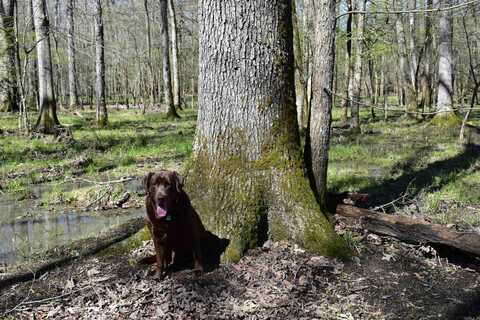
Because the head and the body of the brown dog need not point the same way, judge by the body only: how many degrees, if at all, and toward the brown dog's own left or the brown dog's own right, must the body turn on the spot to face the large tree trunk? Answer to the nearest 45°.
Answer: approximately 180°

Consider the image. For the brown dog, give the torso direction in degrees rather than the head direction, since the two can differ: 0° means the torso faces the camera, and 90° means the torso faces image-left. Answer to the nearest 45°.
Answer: approximately 45°

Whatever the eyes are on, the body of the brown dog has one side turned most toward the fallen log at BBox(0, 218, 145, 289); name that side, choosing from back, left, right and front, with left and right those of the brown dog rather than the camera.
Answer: right

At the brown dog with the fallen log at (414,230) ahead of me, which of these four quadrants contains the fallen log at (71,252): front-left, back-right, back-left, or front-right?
back-left
